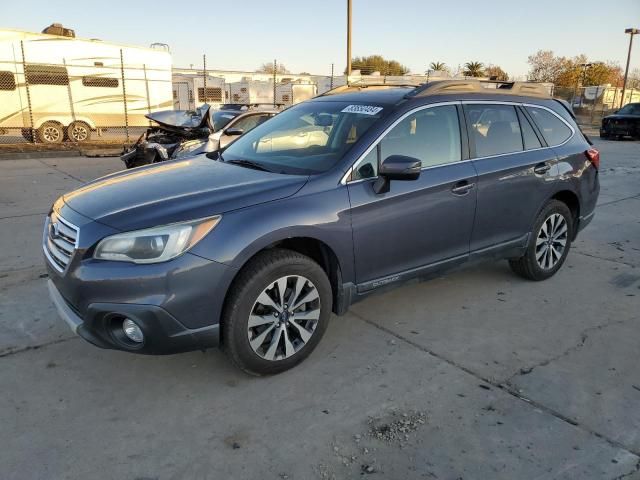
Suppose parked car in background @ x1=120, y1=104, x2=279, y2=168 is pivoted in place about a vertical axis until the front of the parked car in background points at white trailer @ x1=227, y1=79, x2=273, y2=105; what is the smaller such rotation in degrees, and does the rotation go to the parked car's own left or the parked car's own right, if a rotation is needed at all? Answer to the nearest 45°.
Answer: approximately 135° to the parked car's own right

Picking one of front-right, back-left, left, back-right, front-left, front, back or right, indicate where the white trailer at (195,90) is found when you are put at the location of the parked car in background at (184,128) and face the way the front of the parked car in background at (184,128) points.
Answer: back-right

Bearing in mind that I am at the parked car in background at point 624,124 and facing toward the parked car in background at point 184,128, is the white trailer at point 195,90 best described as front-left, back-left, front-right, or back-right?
front-right

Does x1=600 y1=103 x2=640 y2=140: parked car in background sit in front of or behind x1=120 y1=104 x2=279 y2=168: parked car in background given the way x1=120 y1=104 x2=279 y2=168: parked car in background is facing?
behind

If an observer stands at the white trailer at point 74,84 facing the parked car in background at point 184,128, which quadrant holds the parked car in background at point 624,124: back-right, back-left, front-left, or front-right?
front-left

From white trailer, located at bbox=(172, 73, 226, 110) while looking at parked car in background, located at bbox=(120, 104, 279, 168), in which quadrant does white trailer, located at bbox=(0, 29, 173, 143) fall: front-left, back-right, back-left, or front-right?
front-right

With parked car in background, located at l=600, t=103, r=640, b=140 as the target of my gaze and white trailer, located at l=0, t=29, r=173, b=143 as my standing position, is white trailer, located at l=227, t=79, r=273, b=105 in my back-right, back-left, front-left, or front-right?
front-left

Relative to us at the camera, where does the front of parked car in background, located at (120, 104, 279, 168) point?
facing the viewer and to the left of the viewer
